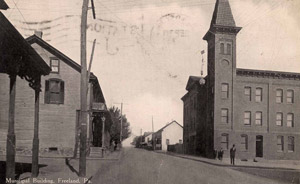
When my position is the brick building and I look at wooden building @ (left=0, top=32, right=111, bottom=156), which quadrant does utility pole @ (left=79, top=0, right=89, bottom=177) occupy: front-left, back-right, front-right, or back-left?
front-left

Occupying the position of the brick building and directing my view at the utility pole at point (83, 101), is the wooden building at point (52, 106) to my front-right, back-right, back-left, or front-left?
front-right

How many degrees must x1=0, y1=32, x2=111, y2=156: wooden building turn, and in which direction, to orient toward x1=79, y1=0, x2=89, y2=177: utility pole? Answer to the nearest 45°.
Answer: approximately 90° to its right

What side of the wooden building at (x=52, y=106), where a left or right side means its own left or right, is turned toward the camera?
right

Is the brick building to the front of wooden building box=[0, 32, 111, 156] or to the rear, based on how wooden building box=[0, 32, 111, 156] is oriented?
to the front

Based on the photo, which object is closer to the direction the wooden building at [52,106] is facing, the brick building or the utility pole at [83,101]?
the brick building
